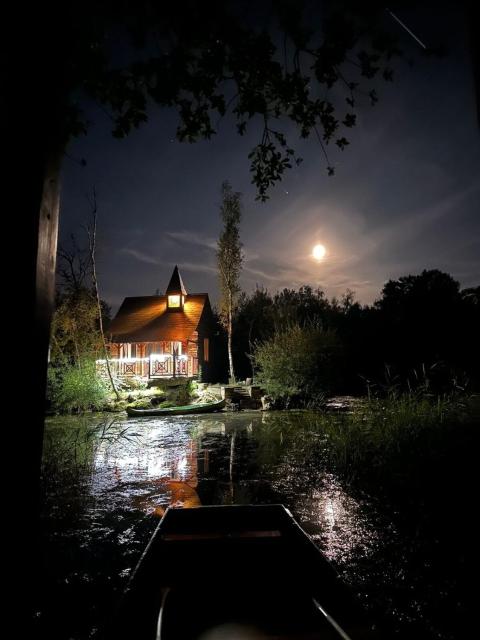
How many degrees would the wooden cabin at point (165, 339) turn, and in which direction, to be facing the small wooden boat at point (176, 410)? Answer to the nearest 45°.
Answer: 0° — it already faces it

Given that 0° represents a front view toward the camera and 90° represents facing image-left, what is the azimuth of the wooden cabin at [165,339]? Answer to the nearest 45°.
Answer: approximately 0°

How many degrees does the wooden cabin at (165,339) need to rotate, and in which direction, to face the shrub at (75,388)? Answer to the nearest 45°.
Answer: approximately 45° to its right

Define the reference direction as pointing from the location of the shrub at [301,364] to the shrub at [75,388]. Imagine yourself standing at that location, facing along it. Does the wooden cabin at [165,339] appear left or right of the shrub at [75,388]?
right
